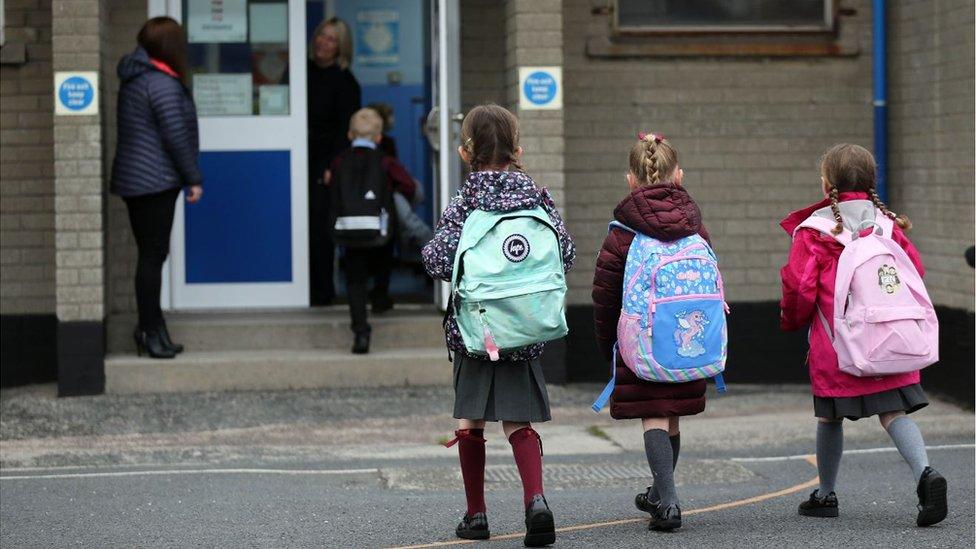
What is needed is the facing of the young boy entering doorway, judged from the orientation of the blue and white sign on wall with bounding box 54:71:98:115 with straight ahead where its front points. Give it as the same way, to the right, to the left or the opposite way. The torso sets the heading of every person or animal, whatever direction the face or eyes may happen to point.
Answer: the opposite way

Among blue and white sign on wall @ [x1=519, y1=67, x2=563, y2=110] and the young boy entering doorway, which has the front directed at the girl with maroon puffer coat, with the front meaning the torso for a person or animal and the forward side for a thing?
the blue and white sign on wall

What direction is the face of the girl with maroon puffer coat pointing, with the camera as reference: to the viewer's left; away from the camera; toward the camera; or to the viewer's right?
away from the camera

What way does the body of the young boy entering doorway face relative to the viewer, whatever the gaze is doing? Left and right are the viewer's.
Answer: facing away from the viewer

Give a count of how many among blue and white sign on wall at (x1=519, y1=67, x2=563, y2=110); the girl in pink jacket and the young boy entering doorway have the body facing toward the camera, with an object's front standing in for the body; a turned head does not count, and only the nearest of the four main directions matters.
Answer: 1

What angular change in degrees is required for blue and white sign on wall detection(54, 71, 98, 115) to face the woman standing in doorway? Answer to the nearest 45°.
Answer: approximately 135° to its left

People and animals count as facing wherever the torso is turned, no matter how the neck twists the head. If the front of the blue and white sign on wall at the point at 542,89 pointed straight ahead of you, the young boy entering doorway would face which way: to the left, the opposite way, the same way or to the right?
the opposite way

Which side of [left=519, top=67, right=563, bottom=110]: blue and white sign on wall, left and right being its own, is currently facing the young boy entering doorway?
right

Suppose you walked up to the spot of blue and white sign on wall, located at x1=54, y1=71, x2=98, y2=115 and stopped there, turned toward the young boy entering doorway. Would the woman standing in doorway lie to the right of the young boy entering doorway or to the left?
left

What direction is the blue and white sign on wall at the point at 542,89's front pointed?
toward the camera

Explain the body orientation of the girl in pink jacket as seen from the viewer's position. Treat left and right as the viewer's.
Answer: facing away from the viewer and to the left of the viewer

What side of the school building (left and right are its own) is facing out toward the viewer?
front
